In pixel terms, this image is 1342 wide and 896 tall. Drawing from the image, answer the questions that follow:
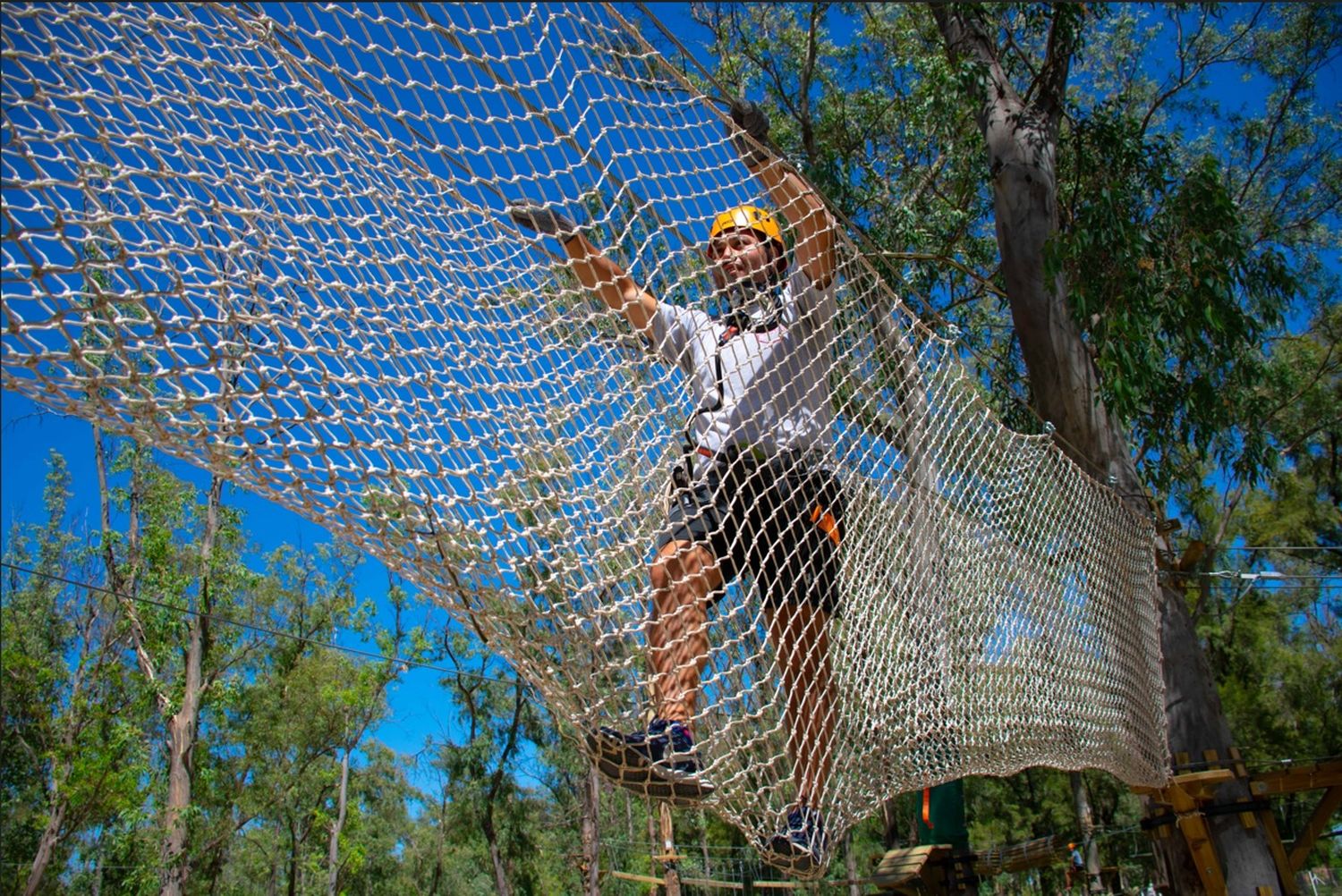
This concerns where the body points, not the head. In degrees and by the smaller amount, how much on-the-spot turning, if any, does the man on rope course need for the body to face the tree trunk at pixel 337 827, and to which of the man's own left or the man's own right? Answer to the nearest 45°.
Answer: approximately 135° to the man's own right

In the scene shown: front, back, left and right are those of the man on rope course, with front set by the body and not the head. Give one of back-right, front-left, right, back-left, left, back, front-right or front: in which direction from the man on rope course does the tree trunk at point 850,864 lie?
back-right

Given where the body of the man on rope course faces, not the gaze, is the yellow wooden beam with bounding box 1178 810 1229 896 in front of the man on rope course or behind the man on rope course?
behind

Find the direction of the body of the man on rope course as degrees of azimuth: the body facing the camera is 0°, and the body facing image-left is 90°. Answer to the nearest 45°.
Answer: approximately 45°

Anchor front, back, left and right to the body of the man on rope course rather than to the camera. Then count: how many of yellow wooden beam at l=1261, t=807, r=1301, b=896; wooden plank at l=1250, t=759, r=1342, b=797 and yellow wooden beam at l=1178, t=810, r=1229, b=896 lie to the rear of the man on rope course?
3

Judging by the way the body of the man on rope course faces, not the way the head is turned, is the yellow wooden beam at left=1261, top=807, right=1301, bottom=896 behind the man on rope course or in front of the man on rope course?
behind

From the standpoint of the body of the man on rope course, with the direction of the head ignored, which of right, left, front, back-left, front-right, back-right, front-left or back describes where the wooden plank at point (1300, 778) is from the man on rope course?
back

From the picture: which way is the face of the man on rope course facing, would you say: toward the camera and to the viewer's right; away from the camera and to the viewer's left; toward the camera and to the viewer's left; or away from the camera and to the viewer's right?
toward the camera and to the viewer's left

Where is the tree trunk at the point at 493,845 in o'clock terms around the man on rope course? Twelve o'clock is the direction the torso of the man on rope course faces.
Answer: The tree trunk is roughly at 4 o'clock from the man on rope course.

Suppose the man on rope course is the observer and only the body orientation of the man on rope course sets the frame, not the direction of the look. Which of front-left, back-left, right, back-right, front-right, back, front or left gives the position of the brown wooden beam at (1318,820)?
back
